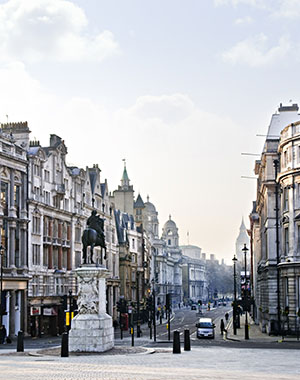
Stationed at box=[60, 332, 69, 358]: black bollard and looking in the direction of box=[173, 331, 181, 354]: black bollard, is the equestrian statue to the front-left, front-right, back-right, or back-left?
front-left

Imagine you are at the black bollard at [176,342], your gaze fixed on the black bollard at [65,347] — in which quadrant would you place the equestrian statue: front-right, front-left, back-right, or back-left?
front-right

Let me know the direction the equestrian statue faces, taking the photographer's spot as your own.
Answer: facing away from the viewer and to the right of the viewer

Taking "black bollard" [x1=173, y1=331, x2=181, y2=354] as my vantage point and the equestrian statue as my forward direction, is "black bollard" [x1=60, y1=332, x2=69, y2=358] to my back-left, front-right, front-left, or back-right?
front-left

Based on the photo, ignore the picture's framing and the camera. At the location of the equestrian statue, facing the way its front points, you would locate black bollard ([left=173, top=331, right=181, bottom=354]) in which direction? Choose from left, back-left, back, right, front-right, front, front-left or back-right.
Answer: right

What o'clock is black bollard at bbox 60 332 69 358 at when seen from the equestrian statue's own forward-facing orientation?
The black bollard is roughly at 5 o'clock from the equestrian statue.

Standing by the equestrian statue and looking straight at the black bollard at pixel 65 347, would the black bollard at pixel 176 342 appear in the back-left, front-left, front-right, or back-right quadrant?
front-left
